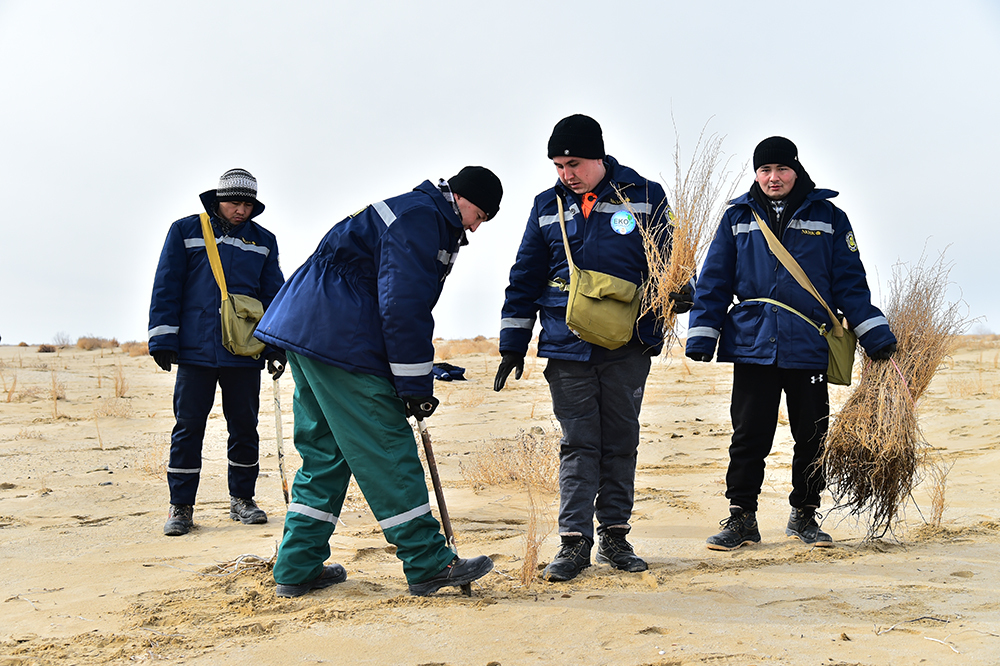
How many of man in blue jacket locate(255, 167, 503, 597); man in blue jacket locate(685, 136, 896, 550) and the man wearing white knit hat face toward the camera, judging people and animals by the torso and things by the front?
2

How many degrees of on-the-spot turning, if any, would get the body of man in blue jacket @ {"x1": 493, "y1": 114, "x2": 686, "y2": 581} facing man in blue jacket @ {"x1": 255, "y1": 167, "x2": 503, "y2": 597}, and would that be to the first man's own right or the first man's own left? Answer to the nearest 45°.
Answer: approximately 45° to the first man's own right

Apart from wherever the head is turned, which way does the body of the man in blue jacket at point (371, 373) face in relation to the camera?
to the viewer's right

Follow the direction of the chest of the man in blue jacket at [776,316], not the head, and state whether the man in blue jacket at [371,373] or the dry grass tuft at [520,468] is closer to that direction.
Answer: the man in blue jacket

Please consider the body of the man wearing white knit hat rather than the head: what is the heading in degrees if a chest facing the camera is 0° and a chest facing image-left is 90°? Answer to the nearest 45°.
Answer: approximately 0°

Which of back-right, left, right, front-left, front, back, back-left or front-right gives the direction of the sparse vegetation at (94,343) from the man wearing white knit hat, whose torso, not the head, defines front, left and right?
back

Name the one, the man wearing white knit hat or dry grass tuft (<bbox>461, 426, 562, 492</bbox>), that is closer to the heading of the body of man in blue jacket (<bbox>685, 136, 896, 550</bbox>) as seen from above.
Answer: the man wearing white knit hat

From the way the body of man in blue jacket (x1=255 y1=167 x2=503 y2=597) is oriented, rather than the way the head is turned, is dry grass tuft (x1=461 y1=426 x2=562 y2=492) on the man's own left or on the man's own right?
on the man's own left
